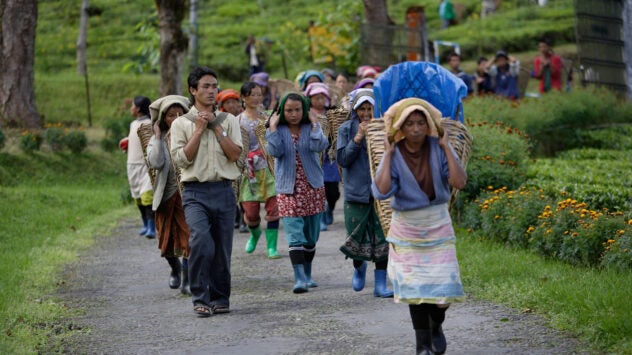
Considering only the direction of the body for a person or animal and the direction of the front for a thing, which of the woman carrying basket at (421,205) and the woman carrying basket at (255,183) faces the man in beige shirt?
the woman carrying basket at (255,183)

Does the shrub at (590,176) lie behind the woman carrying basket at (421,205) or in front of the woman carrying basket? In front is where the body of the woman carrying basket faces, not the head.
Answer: behind

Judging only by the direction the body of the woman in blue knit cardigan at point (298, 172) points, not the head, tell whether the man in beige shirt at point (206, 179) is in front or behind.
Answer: in front

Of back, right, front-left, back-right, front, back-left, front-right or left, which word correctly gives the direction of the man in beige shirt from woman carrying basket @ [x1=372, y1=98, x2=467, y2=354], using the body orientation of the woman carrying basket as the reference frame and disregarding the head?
back-right

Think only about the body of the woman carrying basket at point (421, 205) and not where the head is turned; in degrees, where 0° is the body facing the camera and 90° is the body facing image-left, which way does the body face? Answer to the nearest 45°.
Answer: approximately 0°

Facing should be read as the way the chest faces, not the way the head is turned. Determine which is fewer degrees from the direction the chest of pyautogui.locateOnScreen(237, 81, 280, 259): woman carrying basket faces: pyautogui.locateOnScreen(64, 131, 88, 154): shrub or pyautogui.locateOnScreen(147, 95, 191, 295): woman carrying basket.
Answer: the woman carrying basket

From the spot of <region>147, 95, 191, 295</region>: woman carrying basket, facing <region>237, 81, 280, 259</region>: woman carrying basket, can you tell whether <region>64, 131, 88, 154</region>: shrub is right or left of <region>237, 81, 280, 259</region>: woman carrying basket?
left

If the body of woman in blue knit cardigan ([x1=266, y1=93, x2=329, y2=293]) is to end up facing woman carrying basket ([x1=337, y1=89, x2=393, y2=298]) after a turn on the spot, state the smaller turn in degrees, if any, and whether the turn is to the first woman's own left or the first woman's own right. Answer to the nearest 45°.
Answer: approximately 45° to the first woman's own left

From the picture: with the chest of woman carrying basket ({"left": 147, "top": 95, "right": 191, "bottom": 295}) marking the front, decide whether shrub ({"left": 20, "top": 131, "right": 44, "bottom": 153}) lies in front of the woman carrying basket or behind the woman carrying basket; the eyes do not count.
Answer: behind

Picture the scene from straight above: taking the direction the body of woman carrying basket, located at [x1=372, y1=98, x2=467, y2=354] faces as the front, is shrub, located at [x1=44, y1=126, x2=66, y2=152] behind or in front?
behind
